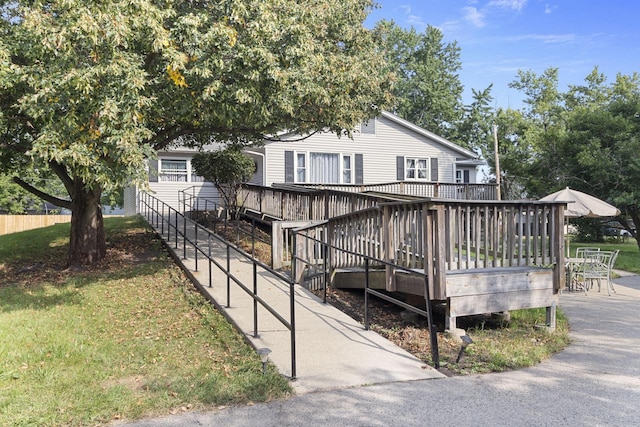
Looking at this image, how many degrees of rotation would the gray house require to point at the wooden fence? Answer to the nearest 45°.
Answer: approximately 135° to its right

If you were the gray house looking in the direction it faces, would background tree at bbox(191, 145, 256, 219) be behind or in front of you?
in front

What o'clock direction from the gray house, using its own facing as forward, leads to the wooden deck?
The wooden deck is roughly at 12 o'clock from the gray house.

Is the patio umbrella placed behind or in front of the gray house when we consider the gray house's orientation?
in front

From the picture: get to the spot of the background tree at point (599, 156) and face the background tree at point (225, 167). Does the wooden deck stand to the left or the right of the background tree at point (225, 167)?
left

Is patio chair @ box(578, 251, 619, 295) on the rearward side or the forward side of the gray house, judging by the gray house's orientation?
on the forward side

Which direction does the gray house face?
toward the camera

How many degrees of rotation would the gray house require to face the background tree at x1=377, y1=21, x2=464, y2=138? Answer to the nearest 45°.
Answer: approximately 180°

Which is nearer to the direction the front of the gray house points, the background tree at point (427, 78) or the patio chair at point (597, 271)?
the patio chair

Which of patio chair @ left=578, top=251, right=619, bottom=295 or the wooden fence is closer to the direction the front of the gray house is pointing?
the patio chair

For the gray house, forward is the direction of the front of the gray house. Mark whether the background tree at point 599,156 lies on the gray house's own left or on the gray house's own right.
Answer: on the gray house's own left

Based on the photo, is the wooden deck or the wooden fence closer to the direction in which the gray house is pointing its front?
the wooden deck

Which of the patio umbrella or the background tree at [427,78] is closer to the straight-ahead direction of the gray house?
the patio umbrella
